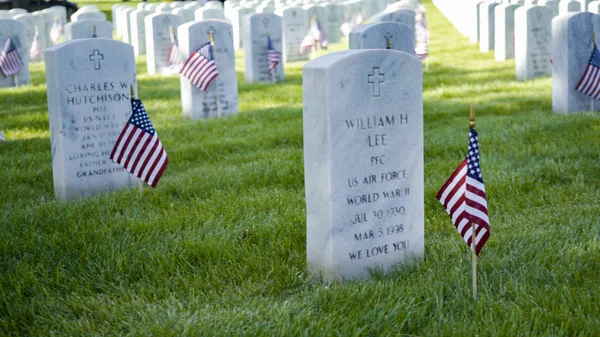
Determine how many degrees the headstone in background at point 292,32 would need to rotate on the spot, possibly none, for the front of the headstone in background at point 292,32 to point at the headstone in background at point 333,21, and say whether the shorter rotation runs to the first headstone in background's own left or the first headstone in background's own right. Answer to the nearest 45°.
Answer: approximately 180°

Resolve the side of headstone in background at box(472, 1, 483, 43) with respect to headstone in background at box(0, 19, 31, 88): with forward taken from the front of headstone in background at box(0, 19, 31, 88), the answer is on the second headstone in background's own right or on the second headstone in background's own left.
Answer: on the second headstone in background's own left

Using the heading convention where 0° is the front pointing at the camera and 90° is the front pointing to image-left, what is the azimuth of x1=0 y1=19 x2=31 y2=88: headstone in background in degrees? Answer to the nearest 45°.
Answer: approximately 0°

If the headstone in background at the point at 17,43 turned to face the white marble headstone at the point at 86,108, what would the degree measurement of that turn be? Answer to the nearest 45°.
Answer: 0° — it already faces it

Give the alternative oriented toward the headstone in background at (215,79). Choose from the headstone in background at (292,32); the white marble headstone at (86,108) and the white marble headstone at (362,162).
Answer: the headstone in background at (292,32)

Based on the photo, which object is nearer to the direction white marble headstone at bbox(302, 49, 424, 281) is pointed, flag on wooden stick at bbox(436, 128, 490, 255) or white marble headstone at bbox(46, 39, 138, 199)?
the flag on wooden stick

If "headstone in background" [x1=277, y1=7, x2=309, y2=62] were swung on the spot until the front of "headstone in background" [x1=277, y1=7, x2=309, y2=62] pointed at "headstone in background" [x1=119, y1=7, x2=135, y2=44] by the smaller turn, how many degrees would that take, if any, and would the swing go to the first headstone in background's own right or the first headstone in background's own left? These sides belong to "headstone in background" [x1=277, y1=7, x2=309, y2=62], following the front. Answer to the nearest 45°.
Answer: approximately 135° to the first headstone in background's own right

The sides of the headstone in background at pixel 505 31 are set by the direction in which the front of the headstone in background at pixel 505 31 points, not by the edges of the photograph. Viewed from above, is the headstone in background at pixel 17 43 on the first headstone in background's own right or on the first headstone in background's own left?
on the first headstone in background's own right

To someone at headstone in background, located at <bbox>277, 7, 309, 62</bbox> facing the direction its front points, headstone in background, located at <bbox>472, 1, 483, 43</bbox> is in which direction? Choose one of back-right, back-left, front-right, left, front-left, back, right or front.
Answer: back-left

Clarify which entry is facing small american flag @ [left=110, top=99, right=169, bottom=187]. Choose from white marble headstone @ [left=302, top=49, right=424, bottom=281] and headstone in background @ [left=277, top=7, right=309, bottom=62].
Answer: the headstone in background

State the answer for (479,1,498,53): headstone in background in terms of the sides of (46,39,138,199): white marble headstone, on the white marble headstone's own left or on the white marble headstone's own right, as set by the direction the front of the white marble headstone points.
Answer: on the white marble headstone's own left

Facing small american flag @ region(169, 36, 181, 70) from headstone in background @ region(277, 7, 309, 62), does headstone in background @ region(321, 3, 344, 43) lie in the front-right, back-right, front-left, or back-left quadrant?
back-right

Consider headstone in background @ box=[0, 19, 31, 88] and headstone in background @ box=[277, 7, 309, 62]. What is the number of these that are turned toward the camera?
2

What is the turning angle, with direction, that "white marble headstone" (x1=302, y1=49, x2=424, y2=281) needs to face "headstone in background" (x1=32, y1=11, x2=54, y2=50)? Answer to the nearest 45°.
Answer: approximately 180°

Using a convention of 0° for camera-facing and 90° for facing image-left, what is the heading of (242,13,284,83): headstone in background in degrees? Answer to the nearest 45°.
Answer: approximately 315°
